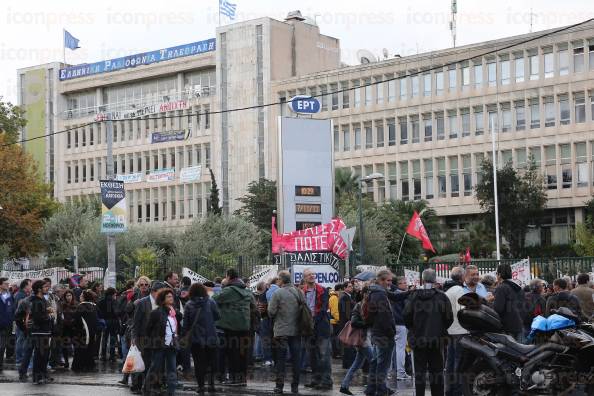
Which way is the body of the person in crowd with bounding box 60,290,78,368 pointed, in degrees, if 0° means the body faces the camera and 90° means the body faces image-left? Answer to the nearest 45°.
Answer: approximately 0°

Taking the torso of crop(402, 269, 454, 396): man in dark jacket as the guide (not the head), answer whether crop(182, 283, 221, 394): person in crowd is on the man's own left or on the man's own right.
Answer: on the man's own left

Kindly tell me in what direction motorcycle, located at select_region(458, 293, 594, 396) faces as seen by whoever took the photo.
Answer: facing to the right of the viewer

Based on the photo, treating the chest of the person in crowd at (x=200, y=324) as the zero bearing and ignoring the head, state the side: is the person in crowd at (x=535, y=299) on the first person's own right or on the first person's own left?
on the first person's own right

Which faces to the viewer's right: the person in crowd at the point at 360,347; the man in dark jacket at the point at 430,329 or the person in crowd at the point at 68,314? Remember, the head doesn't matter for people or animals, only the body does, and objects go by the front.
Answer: the person in crowd at the point at 360,347

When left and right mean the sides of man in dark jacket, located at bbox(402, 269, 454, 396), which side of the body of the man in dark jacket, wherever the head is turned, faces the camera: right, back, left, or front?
back

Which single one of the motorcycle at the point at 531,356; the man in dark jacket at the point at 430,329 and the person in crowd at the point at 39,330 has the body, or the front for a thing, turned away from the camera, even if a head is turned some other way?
the man in dark jacket

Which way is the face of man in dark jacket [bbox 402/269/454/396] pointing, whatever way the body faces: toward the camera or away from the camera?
away from the camera

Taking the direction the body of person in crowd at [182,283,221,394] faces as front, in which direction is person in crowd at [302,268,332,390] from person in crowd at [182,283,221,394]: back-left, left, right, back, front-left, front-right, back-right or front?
front-right
